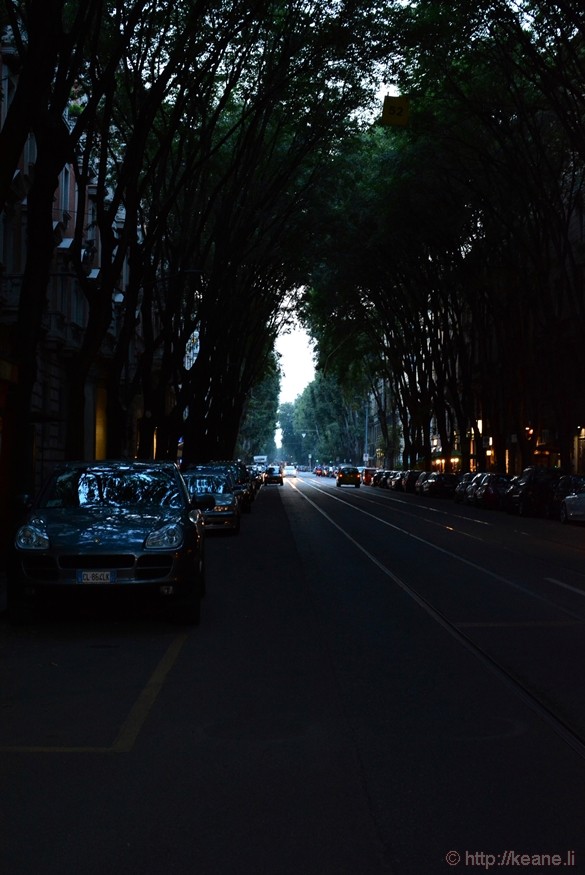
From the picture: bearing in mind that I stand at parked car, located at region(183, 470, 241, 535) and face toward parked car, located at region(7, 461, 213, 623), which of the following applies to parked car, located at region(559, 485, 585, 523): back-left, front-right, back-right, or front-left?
back-left

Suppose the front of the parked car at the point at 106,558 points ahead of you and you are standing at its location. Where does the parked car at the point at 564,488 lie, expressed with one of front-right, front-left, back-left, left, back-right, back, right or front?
back-left

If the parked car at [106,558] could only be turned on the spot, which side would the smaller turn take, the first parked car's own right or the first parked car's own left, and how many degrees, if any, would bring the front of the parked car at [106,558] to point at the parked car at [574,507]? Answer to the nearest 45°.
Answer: approximately 135° to the first parked car's own left

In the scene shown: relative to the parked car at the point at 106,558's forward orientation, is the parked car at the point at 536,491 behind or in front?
behind

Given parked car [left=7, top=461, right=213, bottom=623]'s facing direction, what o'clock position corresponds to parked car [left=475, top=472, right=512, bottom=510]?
parked car [left=475, top=472, right=512, bottom=510] is roughly at 7 o'clock from parked car [left=7, top=461, right=213, bottom=623].

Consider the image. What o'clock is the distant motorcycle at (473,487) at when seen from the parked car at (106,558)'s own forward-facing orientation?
The distant motorcycle is roughly at 7 o'clock from the parked car.

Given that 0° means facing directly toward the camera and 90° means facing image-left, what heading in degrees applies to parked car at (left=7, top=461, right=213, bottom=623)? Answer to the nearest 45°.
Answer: approximately 0°

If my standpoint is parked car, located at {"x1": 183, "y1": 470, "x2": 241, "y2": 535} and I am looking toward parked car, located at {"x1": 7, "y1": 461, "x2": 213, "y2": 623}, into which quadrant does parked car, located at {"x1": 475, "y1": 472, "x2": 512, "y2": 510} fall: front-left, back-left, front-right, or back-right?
back-left

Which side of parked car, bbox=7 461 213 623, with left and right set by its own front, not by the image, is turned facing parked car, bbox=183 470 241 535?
back
